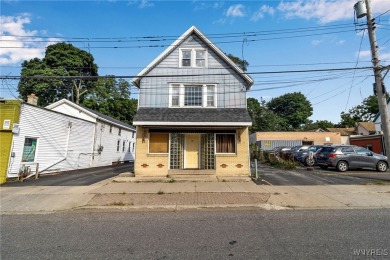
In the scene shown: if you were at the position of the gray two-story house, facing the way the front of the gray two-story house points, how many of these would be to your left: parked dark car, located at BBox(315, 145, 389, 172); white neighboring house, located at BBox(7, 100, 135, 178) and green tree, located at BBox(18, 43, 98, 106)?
1

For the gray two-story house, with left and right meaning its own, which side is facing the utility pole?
left

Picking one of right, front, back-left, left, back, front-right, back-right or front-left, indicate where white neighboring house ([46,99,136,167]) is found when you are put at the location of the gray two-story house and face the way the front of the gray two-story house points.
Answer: back-right

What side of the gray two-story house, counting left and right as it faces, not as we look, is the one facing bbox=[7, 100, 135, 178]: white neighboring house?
right

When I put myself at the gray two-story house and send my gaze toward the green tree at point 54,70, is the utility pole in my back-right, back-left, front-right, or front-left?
back-right

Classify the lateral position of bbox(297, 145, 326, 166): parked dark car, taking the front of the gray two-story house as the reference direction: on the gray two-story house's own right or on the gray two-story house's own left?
on the gray two-story house's own left

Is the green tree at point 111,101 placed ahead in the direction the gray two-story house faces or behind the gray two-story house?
behind

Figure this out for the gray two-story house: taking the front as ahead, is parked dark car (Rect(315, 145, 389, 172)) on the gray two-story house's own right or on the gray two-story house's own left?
on the gray two-story house's own left

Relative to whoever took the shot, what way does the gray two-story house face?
facing the viewer

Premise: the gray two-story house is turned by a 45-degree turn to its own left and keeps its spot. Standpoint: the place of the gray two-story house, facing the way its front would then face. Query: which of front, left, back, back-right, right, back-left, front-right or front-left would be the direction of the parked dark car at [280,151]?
left

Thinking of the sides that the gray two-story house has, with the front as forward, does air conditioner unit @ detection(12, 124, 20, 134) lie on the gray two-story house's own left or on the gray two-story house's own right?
on the gray two-story house's own right
